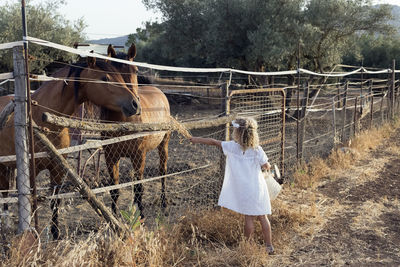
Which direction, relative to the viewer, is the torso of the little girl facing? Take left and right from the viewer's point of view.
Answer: facing away from the viewer

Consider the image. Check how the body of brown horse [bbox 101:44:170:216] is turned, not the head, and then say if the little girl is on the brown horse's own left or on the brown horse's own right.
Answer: on the brown horse's own left

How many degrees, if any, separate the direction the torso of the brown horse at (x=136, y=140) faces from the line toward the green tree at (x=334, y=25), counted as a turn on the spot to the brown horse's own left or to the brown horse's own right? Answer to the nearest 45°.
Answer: approximately 180°

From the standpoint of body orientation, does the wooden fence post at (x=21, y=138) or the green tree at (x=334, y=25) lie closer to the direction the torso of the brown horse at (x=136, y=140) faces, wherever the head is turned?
the wooden fence post

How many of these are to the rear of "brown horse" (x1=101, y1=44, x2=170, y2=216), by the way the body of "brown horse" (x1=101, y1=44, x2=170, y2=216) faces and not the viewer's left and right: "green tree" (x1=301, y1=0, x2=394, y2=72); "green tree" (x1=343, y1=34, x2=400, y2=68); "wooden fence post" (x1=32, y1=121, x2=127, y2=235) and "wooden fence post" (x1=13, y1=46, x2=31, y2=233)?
2

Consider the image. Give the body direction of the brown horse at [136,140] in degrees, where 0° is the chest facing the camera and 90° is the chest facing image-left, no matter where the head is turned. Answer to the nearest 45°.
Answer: approximately 45°

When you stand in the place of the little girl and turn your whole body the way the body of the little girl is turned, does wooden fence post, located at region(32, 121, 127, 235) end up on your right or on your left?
on your left

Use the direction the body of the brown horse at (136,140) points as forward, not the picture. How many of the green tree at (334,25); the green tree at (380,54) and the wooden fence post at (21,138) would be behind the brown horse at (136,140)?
2

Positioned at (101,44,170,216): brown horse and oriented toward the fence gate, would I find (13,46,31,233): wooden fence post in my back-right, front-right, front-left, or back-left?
back-right

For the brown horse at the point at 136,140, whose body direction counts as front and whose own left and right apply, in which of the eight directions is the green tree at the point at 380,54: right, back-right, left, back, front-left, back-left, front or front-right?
back
